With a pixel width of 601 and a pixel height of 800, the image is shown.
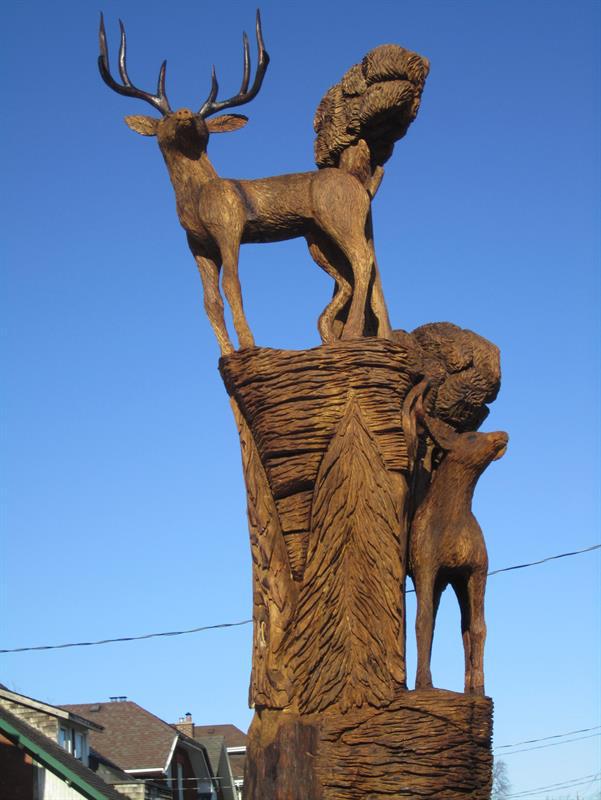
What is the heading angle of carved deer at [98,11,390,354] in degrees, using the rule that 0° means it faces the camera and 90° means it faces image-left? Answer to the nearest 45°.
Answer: approximately 45°
